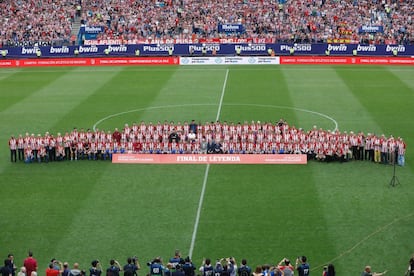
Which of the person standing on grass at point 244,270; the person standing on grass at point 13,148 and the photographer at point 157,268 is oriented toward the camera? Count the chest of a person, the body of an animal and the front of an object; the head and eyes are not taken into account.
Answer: the person standing on grass at point 13,148

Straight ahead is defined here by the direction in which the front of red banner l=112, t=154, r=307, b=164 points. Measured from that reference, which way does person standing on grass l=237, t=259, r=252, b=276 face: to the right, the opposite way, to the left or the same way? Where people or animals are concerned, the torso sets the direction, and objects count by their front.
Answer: the opposite way

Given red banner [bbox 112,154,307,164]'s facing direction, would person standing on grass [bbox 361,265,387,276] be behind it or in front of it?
in front

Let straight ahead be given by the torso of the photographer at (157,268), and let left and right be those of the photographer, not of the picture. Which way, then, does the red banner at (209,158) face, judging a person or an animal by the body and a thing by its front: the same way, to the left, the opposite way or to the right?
the opposite way

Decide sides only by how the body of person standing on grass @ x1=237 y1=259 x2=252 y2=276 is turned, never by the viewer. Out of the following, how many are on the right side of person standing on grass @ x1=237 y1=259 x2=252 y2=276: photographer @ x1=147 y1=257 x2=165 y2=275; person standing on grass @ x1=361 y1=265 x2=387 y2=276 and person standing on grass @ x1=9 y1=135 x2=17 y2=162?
1

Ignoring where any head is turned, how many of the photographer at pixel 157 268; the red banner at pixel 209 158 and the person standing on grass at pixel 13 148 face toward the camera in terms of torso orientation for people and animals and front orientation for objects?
2

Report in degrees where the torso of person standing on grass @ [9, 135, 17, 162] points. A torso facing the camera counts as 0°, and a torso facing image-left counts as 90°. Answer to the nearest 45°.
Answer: approximately 0°

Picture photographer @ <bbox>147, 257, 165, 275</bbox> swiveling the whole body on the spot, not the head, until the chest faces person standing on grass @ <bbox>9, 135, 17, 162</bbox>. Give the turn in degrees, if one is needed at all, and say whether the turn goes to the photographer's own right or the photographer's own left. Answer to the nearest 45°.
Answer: approximately 45° to the photographer's own left

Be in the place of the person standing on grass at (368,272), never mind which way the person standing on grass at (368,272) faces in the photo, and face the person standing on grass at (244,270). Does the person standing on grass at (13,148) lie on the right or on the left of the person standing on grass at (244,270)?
right

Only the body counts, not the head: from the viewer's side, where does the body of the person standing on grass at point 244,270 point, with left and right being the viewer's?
facing away from the viewer

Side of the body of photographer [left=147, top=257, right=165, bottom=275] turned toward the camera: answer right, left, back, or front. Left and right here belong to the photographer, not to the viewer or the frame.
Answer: back

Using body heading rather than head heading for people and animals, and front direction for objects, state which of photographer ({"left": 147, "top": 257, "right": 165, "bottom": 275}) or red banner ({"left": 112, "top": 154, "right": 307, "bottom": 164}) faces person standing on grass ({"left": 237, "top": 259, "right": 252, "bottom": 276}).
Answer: the red banner

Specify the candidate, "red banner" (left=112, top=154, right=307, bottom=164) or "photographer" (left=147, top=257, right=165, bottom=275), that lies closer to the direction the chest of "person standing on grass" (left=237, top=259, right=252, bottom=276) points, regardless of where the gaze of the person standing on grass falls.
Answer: the red banner

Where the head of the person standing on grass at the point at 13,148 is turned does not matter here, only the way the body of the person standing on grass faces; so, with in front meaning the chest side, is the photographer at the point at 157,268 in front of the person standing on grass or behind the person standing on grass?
in front

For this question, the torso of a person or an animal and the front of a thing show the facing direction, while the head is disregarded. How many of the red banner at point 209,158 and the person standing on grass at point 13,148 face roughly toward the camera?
2

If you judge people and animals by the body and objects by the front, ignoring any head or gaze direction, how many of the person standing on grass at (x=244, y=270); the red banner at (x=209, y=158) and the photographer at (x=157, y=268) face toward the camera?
1

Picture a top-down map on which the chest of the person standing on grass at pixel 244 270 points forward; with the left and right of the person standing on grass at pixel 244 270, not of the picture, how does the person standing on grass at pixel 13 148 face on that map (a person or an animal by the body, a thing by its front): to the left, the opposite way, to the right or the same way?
the opposite way
